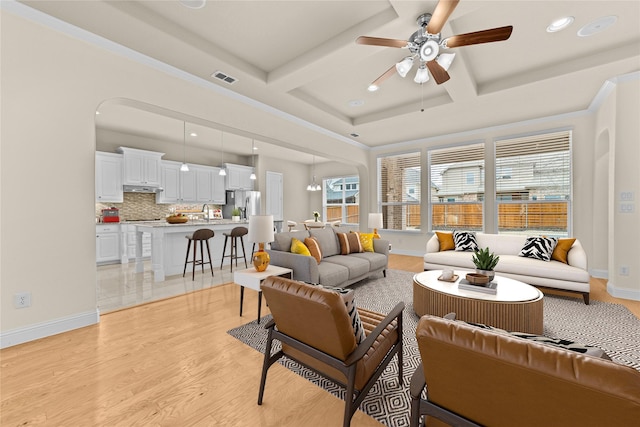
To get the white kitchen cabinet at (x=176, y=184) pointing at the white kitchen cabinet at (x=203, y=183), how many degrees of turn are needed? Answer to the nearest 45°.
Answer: approximately 45° to its left

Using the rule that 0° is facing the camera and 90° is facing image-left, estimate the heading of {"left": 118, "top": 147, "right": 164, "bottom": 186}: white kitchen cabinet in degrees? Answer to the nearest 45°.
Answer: approximately 315°
